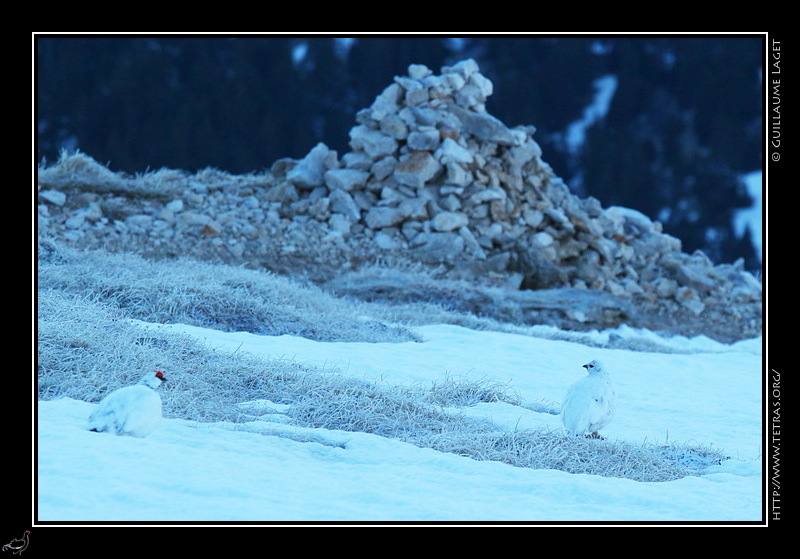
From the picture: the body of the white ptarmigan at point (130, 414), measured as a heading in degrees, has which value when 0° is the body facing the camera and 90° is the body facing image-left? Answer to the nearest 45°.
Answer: approximately 270°

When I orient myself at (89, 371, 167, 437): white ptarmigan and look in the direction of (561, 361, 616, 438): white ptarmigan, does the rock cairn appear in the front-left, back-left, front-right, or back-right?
front-left

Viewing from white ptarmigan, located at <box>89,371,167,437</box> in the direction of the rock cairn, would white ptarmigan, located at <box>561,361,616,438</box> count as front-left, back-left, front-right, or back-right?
front-right

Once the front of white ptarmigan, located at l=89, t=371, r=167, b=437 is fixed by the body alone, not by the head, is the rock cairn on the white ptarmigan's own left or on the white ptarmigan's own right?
on the white ptarmigan's own left
